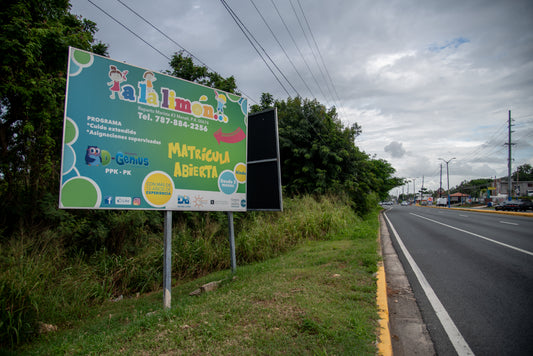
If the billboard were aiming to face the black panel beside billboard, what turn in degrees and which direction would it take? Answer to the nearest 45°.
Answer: approximately 90° to its left

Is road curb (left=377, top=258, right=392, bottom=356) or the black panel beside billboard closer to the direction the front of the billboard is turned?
the road curb

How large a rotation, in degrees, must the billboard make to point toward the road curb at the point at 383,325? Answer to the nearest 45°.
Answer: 0° — it already faces it

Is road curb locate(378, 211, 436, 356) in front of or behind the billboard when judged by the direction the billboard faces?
in front

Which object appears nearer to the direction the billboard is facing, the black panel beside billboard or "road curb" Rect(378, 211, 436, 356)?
the road curb

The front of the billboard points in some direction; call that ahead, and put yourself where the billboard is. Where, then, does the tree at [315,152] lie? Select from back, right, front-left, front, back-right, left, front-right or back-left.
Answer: left

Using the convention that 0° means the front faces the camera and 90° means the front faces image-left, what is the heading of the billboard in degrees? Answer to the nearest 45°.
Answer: approximately 315°

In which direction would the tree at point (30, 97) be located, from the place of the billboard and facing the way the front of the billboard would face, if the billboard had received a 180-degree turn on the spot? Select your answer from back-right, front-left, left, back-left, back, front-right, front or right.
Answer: front
